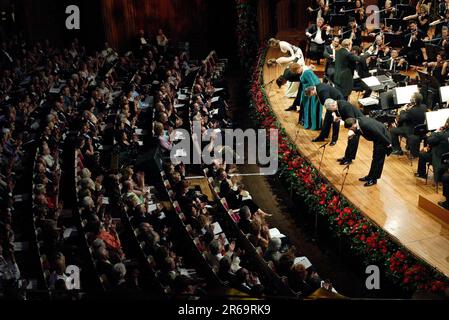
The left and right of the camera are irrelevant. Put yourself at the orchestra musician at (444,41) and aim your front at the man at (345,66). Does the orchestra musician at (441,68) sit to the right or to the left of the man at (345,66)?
left

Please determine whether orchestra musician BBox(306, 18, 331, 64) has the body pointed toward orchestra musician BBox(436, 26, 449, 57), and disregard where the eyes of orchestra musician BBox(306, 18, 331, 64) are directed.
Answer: no

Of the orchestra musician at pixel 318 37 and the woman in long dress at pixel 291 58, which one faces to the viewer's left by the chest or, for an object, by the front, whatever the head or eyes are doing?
the woman in long dress

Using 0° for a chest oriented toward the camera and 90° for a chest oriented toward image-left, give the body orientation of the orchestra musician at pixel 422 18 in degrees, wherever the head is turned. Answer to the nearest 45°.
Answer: approximately 45°

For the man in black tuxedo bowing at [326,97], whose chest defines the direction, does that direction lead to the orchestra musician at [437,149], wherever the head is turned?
no

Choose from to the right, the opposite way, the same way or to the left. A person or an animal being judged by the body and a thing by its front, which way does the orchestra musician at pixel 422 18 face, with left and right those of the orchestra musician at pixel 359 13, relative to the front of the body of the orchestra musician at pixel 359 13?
the same way

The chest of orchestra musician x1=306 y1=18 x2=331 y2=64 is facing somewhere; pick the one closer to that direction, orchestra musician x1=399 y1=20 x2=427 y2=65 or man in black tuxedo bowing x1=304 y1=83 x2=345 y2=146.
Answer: the man in black tuxedo bowing

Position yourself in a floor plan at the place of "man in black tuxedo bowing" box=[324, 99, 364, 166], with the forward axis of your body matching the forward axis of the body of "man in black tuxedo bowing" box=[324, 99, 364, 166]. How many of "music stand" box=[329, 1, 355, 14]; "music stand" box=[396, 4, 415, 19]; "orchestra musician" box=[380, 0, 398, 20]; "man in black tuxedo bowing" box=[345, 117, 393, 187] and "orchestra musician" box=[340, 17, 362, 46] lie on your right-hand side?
4

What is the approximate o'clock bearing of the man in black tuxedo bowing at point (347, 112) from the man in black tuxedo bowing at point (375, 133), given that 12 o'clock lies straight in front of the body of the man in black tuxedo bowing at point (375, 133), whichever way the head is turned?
the man in black tuxedo bowing at point (347, 112) is roughly at 2 o'clock from the man in black tuxedo bowing at point (375, 133).

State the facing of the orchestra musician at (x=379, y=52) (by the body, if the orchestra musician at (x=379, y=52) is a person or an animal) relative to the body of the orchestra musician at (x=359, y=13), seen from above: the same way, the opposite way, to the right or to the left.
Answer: the same way

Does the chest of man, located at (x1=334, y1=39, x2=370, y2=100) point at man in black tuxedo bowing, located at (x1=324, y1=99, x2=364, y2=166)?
no

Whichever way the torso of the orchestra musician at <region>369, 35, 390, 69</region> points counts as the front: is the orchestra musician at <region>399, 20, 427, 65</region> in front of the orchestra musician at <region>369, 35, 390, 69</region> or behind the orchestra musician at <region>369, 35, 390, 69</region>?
behind

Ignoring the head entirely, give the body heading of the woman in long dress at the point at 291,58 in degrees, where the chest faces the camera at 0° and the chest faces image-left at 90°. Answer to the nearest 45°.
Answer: approximately 90°

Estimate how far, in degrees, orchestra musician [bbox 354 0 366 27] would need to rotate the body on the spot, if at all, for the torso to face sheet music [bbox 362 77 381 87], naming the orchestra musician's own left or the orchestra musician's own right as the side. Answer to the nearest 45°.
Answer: approximately 45° to the orchestra musician's own left

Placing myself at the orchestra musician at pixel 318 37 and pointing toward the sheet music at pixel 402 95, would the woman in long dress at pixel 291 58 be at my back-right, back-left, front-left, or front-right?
front-right

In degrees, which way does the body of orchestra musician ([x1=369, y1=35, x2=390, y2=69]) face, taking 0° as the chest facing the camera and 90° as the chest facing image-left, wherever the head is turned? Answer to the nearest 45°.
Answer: approximately 45°
